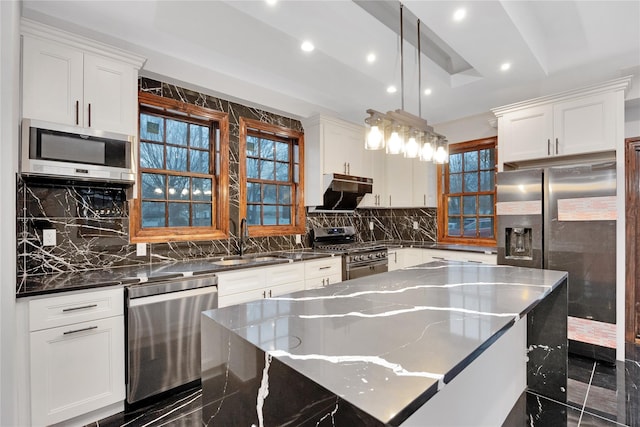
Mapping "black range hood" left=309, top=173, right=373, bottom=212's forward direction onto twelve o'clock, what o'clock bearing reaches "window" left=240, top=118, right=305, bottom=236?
The window is roughly at 4 o'clock from the black range hood.

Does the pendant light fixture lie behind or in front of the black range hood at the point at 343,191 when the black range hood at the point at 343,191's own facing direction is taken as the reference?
in front

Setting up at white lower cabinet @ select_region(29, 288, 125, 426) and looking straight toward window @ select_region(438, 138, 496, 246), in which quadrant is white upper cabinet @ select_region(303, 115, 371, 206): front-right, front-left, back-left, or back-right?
front-left

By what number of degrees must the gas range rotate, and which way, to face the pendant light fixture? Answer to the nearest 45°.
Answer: approximately 45° to its right

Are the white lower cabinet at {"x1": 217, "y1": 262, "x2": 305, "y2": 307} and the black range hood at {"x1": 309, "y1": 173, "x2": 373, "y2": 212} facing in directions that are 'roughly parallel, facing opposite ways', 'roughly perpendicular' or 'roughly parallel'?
roughly parallel

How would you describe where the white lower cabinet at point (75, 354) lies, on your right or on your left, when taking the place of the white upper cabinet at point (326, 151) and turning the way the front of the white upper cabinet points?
on your right

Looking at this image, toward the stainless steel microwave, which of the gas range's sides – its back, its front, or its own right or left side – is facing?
right

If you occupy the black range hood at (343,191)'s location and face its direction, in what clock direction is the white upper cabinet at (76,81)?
The white upper cabinet is roughly at 3 o'clock from the black range hood.

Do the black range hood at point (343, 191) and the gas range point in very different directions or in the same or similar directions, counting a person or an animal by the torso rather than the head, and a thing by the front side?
same or similar directions

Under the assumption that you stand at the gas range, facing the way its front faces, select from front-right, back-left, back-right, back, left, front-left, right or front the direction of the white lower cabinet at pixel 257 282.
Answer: right

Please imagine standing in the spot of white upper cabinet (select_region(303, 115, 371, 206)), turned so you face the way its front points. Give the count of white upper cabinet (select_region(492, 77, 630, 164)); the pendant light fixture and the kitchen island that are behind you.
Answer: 0

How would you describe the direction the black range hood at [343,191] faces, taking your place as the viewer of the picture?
facing the viewer and to the right of the viewer

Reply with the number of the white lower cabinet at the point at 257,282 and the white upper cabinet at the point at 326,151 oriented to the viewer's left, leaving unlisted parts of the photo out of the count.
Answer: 0

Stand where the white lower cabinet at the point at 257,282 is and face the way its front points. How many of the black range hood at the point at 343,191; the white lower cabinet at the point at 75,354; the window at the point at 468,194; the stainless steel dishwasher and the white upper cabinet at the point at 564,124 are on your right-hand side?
2

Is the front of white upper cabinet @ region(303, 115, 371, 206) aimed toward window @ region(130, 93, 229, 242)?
no

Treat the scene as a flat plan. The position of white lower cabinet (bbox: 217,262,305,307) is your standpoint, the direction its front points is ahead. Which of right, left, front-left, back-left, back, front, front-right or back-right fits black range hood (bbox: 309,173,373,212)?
left

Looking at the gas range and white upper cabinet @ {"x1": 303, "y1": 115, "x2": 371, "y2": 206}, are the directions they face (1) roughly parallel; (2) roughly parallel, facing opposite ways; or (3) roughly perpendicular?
roughly parallel

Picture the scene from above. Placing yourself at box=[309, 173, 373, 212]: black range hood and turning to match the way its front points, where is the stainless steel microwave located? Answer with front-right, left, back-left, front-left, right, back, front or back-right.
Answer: right
